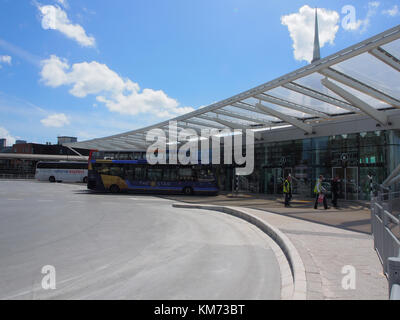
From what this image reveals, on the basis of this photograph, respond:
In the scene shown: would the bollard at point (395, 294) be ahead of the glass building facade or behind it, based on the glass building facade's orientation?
ahead

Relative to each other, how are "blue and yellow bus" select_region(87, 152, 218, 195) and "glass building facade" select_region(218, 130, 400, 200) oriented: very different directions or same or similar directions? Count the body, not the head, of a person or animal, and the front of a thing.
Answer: very different directions

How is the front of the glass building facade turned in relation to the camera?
facing the viewer and to the left of the viewer

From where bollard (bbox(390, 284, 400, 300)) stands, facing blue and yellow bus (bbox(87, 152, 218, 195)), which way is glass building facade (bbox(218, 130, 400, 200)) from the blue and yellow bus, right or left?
right
